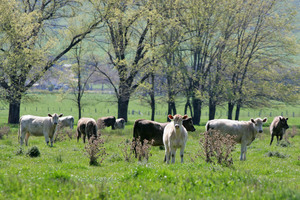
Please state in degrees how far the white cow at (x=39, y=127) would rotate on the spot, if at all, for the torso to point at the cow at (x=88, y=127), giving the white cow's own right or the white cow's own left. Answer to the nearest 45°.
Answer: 0° — it already faces it

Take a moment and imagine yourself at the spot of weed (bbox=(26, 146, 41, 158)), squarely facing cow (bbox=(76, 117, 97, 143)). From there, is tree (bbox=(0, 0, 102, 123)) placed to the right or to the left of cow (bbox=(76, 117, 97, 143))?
left

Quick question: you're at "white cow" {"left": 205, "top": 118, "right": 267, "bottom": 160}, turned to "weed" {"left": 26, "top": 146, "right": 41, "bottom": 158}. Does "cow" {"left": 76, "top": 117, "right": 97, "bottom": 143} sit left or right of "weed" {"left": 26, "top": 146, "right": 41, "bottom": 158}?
right

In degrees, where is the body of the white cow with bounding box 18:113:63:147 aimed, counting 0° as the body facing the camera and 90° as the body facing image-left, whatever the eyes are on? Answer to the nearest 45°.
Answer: approximately 270°

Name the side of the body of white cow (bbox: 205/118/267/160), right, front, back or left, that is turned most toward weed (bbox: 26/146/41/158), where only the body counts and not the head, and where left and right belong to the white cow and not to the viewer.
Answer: back

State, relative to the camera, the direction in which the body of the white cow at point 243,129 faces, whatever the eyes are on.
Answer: to the viewer's right

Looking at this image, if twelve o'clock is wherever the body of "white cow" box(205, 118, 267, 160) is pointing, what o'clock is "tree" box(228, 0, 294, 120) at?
The tree is roughly at 9 o'clock from the white cow.

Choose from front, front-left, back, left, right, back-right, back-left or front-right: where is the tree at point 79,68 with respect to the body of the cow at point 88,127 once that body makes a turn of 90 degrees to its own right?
back-left

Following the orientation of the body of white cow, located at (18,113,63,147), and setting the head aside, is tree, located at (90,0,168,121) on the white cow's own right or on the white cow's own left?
on the white cow's own left

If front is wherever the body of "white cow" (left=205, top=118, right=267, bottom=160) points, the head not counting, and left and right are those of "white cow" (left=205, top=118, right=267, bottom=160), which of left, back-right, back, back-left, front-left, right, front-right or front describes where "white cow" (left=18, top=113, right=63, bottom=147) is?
back
